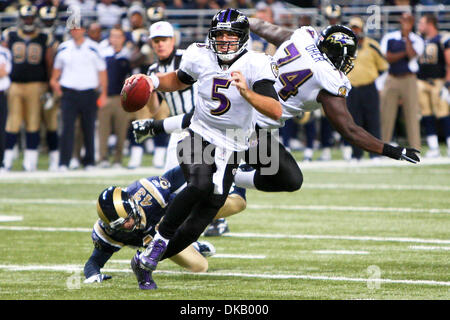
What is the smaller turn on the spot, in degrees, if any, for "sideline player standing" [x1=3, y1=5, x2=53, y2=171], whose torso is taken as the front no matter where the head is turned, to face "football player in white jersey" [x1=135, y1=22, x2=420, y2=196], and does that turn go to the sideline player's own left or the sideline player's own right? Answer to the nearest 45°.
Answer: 0° — they already face them

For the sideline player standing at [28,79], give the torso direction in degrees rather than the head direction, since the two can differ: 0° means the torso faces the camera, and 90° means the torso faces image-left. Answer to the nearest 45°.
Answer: approximately 0°

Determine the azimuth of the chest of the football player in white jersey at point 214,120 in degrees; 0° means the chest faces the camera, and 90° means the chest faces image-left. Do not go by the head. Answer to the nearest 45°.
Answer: approximately 0°

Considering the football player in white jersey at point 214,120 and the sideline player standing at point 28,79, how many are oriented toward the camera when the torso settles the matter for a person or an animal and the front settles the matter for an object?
2

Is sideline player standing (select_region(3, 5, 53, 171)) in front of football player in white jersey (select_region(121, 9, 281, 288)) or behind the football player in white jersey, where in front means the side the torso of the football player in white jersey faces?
behind

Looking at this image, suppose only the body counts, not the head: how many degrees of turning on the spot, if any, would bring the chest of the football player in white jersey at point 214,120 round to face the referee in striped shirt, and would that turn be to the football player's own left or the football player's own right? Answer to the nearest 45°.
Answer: approximately 180°

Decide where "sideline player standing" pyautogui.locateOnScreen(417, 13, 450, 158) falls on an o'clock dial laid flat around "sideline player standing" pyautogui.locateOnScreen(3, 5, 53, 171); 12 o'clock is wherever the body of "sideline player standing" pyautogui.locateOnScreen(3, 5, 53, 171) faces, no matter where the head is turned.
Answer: "sideline player standing" pyautogui.locateOnScreen(417, 13, 450, 158) is roughly at 9 o'clock from "sideline player standing" pyautogui.locateOnScreen(3, 5, 53, 171).
